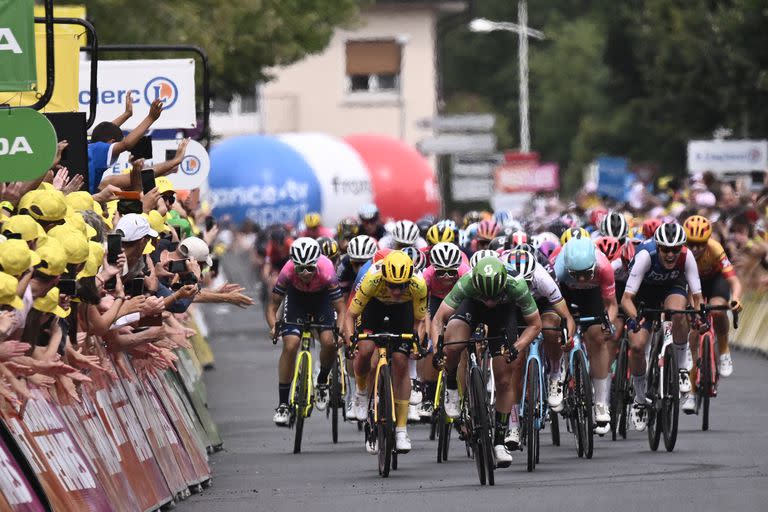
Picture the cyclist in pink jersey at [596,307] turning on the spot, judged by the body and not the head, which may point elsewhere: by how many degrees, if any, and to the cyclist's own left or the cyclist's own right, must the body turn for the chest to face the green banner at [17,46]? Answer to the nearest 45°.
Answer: approximately 45° to the cyclist's own right

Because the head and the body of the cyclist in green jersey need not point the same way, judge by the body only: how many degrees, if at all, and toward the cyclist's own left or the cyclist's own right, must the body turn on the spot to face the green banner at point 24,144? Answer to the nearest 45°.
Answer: approximately 45° to the cyclist's own right

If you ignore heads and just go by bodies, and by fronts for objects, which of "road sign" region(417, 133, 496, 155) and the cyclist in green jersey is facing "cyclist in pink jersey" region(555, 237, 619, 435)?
the road sign

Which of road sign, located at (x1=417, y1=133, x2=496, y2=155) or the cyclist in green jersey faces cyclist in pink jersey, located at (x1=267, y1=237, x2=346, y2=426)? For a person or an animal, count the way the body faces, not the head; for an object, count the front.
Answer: the road sign

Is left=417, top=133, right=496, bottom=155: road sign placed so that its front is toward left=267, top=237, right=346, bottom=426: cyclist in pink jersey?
yes
